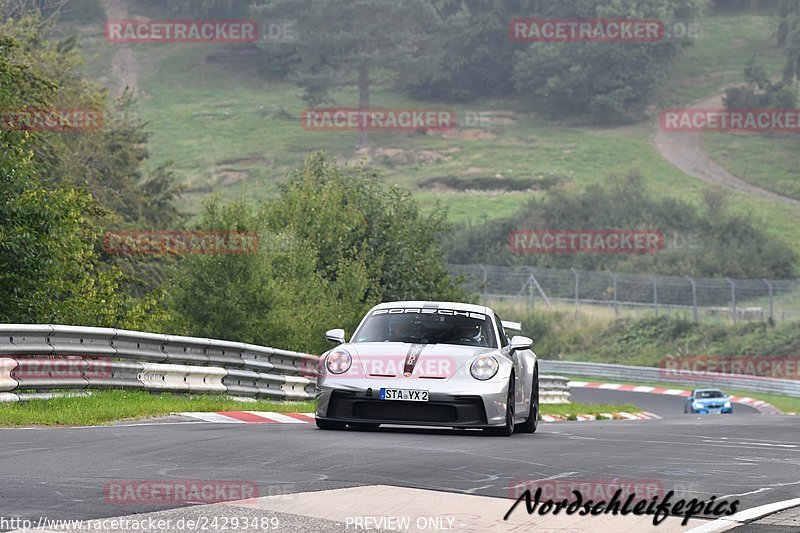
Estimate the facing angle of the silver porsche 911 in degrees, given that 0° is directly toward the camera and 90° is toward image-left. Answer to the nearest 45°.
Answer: approximately 0°

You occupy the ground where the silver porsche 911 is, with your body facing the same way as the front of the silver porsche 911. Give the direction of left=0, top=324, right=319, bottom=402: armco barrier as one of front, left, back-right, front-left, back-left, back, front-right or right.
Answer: back-right

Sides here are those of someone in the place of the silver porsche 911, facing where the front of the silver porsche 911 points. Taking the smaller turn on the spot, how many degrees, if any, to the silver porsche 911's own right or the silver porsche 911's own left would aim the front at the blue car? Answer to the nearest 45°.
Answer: approximately 180°

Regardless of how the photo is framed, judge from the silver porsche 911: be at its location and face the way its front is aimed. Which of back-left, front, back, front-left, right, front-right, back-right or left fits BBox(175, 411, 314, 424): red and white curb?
back-right

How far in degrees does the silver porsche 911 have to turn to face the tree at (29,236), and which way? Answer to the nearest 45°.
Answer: approximately 135° to its right

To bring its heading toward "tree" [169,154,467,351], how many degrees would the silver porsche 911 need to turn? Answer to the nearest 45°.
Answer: approximately 180°
